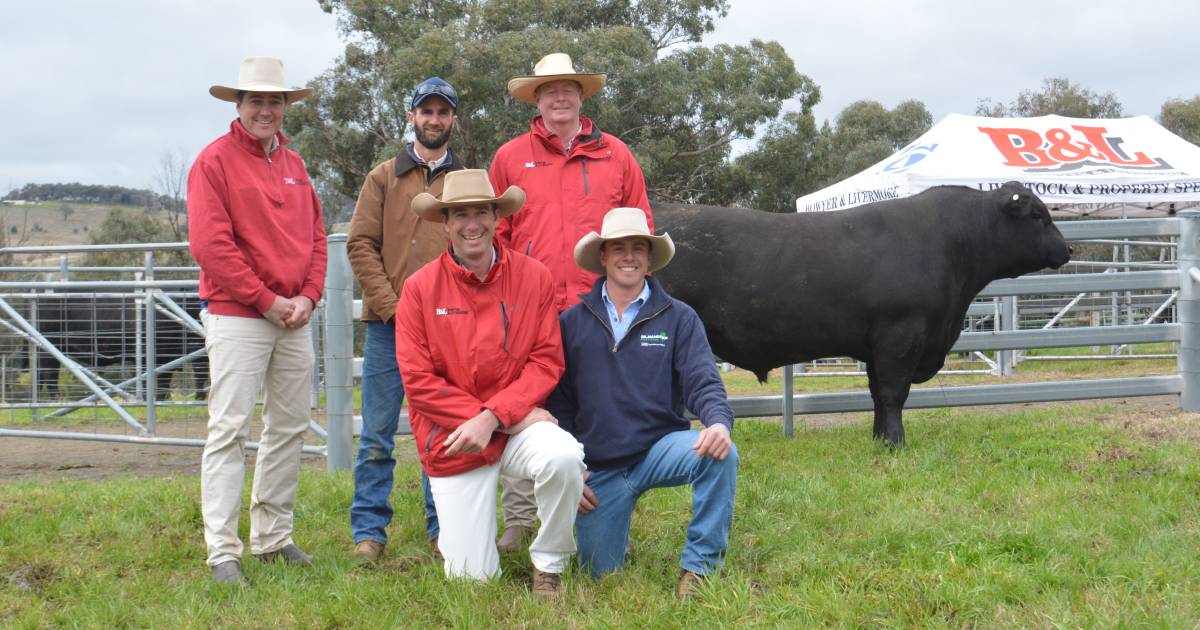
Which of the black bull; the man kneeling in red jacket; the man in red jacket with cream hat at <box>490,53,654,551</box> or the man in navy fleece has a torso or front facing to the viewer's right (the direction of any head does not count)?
the black bull

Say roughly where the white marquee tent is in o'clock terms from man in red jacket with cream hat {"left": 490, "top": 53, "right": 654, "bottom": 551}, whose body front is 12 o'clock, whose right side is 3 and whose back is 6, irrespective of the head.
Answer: The white marquee tent is roughly at 7 o'clock from the man in red jacket with cream hat.

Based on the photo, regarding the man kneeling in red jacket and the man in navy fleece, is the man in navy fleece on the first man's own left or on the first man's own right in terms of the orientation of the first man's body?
on the first man's own left

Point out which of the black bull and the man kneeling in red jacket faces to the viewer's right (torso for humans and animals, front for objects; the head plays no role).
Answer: the black bull

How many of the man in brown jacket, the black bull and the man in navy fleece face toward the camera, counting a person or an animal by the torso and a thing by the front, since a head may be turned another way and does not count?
2

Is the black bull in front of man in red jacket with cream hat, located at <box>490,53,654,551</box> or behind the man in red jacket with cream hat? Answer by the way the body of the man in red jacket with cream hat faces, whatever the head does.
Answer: behind

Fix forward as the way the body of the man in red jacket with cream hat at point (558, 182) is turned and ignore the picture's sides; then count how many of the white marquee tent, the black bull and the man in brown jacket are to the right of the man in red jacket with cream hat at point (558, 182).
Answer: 1

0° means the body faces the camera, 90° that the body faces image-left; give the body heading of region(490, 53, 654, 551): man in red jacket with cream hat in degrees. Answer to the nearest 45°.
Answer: approximately 0°

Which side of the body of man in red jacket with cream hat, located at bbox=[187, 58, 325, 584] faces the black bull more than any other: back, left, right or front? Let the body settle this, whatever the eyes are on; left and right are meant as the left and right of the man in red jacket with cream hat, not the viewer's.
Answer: left

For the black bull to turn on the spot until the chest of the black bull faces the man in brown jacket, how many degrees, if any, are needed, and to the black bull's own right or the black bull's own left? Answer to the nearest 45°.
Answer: approximately 135° to the black bull's own right

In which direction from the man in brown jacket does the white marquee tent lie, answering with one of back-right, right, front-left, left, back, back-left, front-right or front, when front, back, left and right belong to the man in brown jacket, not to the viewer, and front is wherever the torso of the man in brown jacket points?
back-left

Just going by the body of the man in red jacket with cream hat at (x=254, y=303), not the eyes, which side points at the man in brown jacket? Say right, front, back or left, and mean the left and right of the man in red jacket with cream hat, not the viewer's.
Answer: left
